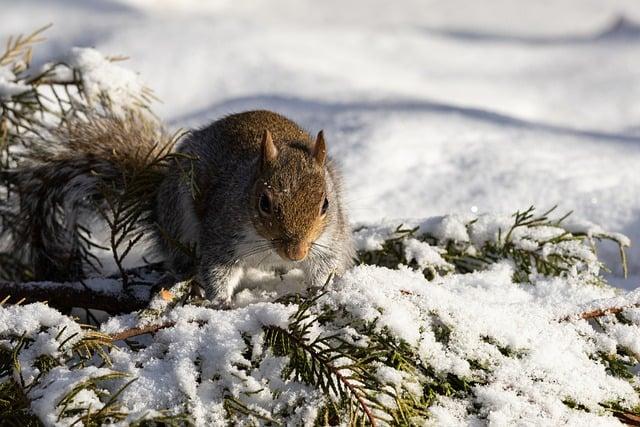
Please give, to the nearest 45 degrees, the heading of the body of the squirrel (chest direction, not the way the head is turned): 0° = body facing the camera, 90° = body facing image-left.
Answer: approximately 315°
